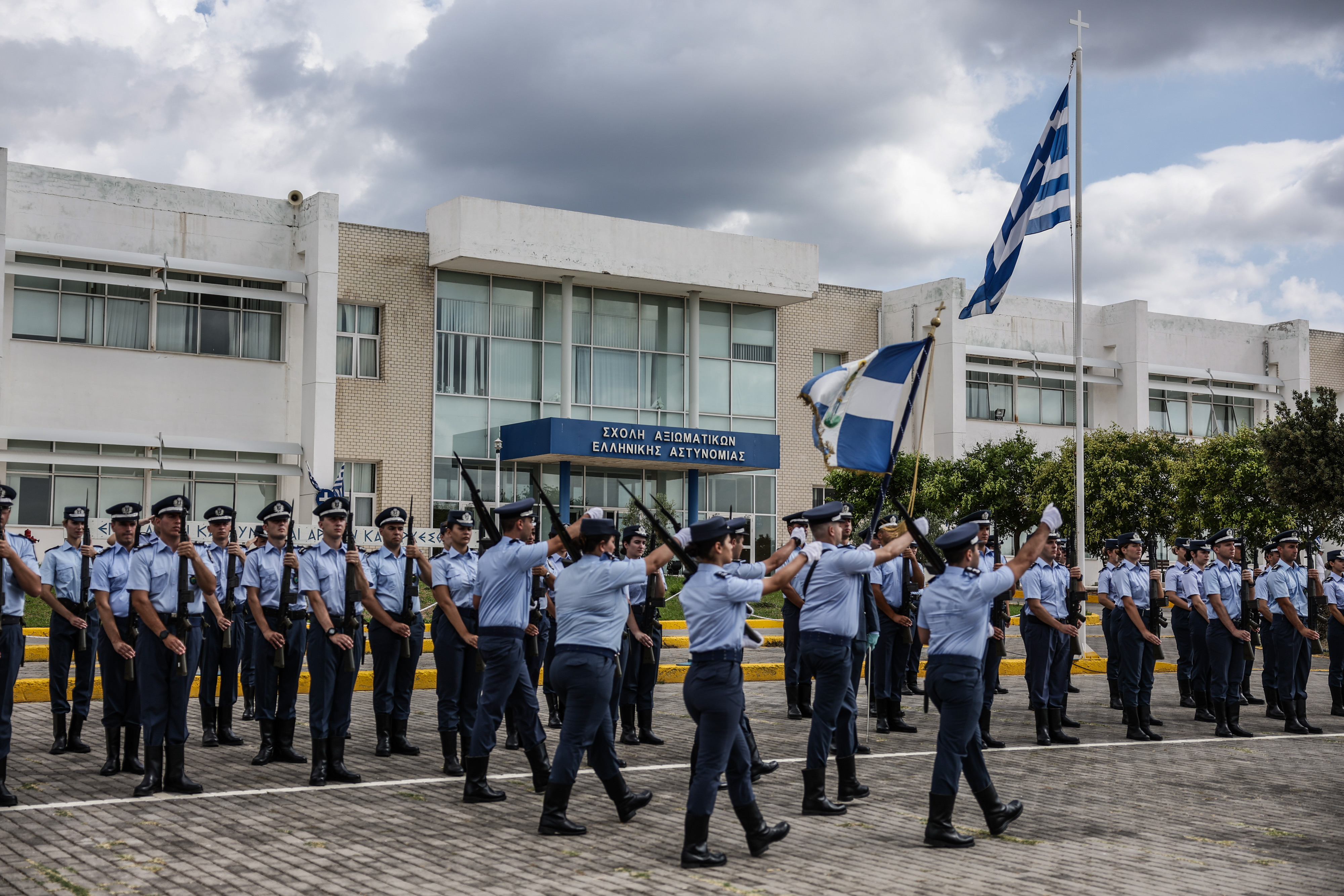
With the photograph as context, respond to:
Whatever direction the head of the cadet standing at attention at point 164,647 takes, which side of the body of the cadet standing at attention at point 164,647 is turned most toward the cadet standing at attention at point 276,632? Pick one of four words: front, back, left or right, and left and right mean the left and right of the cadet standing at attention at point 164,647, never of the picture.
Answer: left

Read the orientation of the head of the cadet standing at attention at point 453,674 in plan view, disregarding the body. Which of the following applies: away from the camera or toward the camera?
toward the camera

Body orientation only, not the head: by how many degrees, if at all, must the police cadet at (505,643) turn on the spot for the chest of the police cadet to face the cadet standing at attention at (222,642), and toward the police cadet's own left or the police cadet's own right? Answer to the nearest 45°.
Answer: approximately 135° to the police cadet's own left

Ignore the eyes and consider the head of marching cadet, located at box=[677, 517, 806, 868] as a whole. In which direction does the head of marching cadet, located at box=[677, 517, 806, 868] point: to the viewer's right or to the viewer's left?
to the viewer's right

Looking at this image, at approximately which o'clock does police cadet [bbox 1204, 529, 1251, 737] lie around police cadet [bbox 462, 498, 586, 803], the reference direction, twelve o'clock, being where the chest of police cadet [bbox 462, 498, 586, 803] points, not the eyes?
police cadet [bbox 1204, 529, 1251, 737] is roughly at 11 o'clock from police cadet [bbox 462, 498, 586, 803].

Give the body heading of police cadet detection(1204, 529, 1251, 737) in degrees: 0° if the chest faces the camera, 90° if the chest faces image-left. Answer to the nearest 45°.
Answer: approximately 315°

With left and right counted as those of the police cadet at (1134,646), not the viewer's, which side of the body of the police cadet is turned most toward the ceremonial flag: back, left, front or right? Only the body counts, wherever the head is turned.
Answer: right

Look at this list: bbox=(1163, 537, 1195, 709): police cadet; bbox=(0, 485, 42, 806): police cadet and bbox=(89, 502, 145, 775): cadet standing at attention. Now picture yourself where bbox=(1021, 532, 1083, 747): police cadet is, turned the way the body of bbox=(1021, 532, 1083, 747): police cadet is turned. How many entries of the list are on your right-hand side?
2

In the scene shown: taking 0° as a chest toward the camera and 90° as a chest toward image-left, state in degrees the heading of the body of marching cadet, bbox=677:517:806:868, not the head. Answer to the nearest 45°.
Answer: approximately 270°

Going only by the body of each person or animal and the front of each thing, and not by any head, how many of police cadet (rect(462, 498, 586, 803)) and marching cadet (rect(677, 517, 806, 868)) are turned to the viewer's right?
2

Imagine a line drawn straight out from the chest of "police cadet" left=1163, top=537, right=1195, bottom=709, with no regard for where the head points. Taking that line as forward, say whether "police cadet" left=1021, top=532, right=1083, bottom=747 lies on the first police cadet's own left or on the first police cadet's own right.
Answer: on the first police cadet's own right
